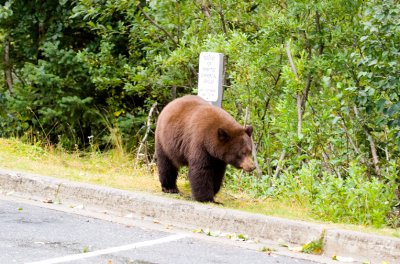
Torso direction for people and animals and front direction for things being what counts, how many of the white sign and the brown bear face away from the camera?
0

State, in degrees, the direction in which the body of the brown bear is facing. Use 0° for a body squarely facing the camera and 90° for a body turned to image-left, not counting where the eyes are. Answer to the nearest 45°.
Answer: approximately 315°

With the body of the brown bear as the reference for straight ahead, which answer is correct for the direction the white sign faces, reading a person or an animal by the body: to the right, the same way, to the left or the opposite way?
to the right

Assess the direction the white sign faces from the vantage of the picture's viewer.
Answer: facing the viewer and to the left of the viewer
